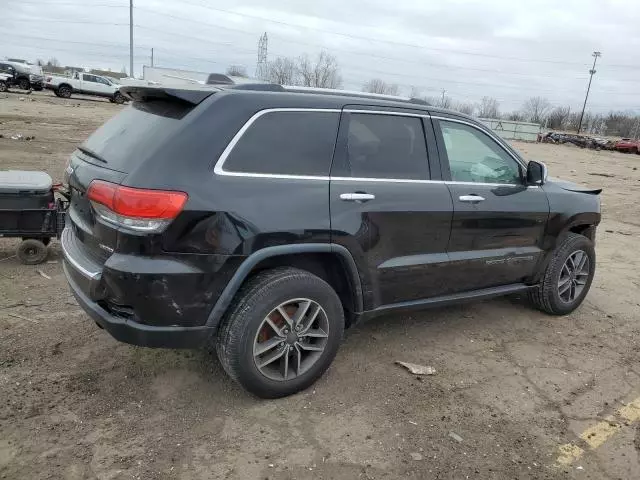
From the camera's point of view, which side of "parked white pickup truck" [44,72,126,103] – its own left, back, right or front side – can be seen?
right

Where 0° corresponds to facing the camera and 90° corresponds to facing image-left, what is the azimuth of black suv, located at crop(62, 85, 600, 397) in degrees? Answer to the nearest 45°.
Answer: approximately 225°

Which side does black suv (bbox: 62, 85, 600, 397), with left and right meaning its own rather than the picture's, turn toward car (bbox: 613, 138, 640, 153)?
front

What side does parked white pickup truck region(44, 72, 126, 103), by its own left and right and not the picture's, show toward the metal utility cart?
right

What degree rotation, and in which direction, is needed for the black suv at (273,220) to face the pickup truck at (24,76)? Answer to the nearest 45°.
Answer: approximately 90° to its left

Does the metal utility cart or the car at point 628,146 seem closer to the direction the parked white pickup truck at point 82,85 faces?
the car

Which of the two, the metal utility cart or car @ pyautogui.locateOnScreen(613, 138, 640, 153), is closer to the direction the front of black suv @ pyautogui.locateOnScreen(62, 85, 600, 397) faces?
the car

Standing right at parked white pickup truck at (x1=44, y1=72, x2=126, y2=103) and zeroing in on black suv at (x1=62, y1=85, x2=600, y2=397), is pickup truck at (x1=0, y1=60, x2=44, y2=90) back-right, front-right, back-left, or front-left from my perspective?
back-right

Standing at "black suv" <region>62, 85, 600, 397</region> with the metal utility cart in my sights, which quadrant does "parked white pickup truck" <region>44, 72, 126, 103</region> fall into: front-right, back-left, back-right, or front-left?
front-right

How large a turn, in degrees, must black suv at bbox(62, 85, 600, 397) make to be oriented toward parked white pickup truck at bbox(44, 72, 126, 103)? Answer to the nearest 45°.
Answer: approximately 90° to its left

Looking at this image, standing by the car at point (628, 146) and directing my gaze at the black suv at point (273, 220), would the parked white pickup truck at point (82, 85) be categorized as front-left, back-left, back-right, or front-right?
front-right
